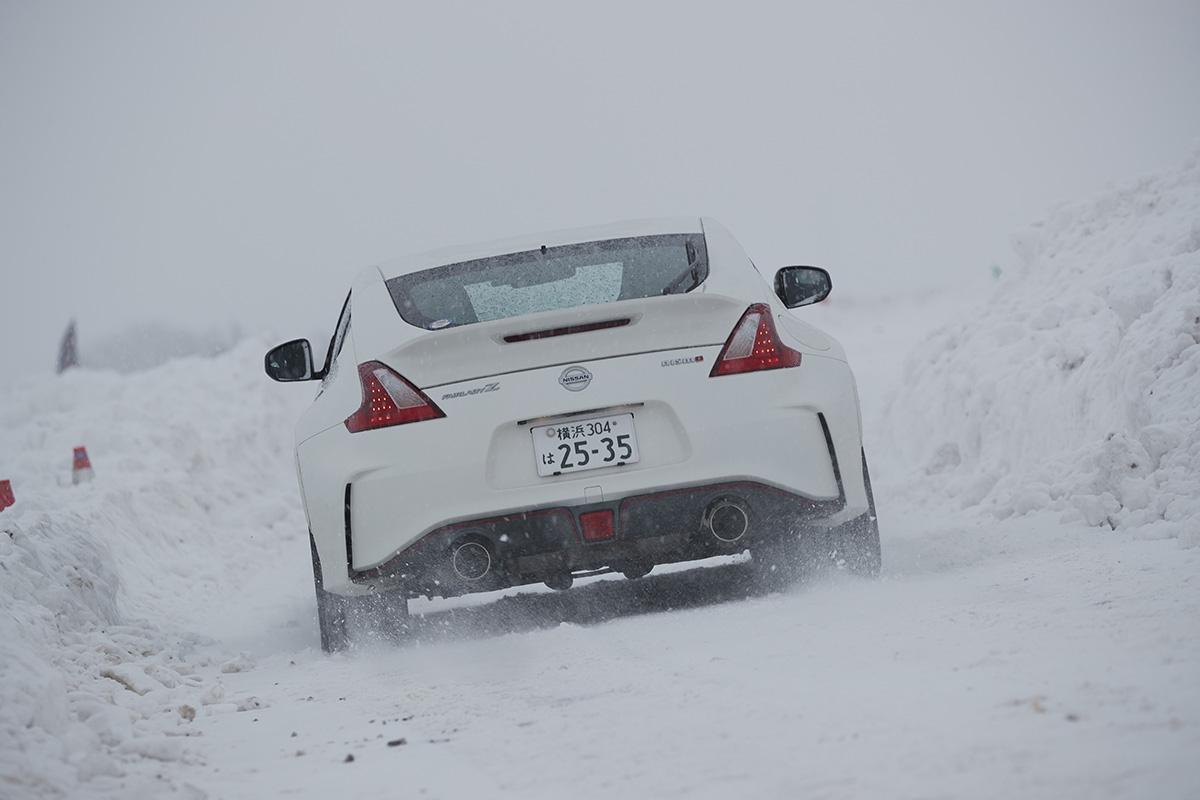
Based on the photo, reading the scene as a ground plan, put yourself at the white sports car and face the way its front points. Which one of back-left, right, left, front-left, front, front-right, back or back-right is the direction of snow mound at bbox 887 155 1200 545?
front-right

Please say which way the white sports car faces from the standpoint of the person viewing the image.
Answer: facing away from the viewer

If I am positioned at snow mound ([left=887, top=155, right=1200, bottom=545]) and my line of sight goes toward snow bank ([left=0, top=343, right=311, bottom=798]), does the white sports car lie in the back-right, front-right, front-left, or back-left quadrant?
front-left
